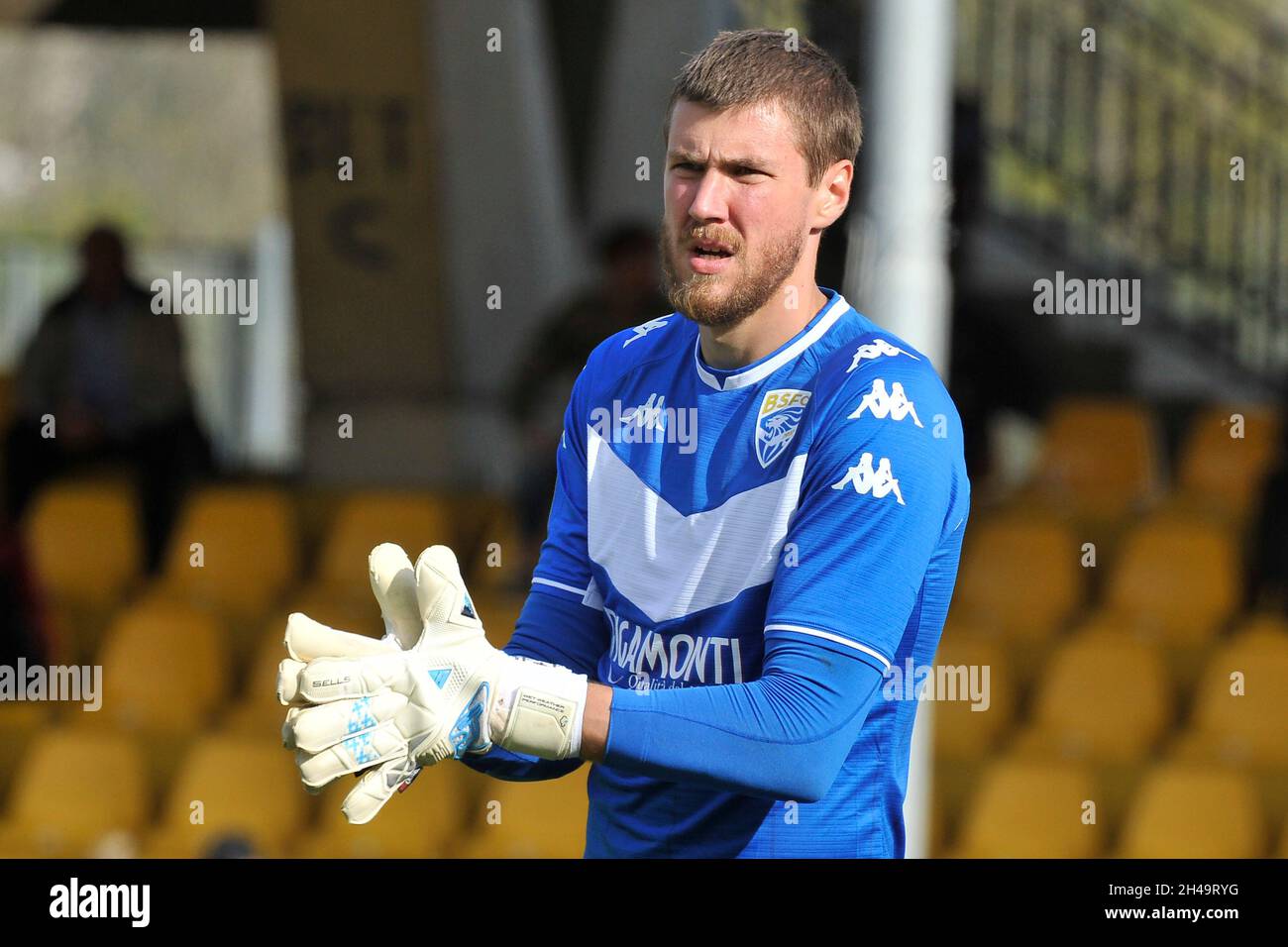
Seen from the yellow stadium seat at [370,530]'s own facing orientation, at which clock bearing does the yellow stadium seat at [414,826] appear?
the yellow stadium seat at [414,826] is roughly at 12 o'clock from the yellow stadium seat at [370,530].

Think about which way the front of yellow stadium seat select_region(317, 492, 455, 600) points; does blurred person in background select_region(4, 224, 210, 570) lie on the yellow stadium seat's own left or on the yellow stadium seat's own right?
on the yellow stadium seat's own right

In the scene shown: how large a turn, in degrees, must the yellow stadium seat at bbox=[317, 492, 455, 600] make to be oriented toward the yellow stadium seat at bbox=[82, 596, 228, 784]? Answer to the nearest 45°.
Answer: approximately 45° to its right

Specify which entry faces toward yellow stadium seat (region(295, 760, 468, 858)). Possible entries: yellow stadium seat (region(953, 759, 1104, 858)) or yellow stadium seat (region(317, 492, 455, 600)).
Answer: yellow stadium seat (region(317, 492, 455, 600))

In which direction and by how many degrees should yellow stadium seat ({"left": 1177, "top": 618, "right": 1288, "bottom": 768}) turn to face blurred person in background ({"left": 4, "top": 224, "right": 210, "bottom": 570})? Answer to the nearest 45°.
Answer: approximately 90° to its right

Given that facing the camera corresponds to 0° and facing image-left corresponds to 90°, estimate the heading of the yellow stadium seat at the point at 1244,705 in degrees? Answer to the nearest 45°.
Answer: approximately 0°

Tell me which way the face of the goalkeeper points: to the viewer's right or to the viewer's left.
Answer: to the viewer's left

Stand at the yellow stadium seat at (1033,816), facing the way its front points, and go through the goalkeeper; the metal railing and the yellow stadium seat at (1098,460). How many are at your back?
2

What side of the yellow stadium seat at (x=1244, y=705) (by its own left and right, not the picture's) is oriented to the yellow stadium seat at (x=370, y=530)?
right
